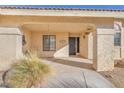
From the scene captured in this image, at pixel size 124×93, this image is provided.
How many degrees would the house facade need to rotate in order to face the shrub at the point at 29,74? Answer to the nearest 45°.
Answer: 0° — it already faces it

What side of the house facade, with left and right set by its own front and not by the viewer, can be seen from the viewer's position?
front
